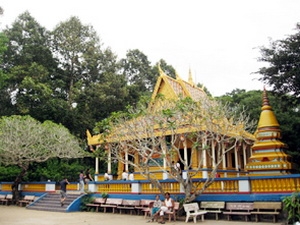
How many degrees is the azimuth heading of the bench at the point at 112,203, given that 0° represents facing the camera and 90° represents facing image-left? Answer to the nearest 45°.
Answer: approximately 45°

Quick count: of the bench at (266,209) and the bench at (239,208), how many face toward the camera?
2

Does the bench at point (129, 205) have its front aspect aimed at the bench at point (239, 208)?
no

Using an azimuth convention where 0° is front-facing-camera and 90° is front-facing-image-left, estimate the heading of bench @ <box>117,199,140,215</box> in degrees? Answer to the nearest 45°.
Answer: approximately 45°

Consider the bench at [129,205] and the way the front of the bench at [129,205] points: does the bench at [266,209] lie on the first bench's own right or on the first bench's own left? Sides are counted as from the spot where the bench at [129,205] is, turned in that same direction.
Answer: on the first bench's own left

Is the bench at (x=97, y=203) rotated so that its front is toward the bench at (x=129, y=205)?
no

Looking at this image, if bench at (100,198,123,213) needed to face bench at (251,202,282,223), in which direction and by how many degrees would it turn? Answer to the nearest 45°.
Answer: approximately 90° to its left

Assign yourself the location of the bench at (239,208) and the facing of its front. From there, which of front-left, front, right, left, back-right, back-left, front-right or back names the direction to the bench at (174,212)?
right

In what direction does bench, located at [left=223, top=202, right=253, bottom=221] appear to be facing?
toward the camera

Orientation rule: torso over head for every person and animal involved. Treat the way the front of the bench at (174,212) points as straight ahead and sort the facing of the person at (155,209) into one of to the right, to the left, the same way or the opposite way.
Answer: the same way

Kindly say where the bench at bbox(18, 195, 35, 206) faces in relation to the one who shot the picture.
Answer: facing the viewer and to the left of the viewer

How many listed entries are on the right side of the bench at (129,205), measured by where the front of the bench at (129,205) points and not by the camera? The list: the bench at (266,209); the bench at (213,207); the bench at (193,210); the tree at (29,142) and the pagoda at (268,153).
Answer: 1

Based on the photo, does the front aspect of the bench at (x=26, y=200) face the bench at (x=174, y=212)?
no

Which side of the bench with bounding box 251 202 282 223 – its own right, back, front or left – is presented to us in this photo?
front

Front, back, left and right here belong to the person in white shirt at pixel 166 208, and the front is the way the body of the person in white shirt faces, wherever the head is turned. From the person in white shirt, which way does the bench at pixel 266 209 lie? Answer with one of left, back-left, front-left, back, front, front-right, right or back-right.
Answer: back-left

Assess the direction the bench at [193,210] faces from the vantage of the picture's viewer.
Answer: facing the viewer and to the right of the viewer

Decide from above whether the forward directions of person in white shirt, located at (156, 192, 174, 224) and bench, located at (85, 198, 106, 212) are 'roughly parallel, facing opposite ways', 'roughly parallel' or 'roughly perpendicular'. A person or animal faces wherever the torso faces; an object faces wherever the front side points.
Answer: roughly parallel
